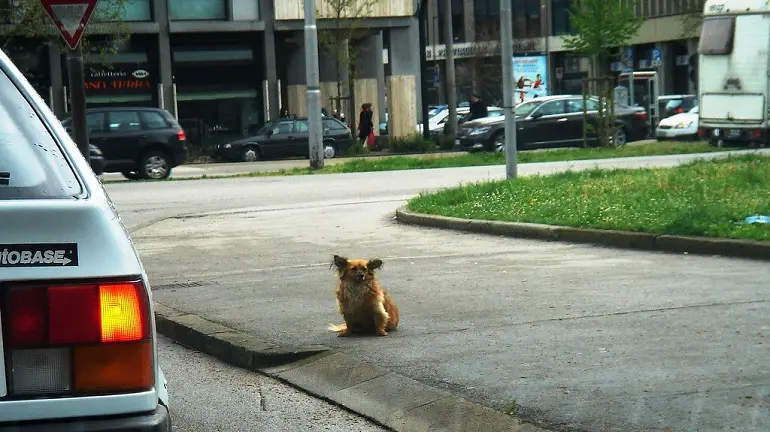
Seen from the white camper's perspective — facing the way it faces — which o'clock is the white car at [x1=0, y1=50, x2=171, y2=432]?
The white car is roughly at 6 o'clock from the white camper.

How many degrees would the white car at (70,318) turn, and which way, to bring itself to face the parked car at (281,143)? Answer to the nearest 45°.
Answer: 0° — it already faces it

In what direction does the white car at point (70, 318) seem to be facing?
away from the camera

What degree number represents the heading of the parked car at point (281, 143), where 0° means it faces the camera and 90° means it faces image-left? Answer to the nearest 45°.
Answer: approximately 90°

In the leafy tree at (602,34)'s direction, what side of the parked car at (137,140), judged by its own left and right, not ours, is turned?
back

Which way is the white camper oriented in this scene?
away from the camera

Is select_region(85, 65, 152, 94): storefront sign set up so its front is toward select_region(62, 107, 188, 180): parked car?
yes

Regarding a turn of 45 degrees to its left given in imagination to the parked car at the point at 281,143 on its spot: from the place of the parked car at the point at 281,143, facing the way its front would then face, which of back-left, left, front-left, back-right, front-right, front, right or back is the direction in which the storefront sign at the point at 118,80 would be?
right

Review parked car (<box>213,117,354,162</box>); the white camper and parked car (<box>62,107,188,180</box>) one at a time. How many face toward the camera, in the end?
0

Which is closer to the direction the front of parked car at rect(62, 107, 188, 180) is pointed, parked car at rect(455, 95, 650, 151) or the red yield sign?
the red yield sign

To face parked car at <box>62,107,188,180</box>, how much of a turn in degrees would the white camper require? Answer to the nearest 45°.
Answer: approximately 90° to its left

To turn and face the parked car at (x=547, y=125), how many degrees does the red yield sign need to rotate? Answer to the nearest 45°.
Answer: approximately 135° to its left

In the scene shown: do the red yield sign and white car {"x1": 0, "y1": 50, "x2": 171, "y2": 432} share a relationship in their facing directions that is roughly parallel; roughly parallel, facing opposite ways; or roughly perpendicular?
roughly parallel, facing opposite ways

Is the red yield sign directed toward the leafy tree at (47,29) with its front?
no

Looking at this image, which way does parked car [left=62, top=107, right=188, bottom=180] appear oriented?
to the viewer's left

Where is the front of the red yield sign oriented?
toward the camera

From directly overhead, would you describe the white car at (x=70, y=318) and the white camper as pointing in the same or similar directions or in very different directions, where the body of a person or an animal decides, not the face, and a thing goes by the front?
same or similar directions

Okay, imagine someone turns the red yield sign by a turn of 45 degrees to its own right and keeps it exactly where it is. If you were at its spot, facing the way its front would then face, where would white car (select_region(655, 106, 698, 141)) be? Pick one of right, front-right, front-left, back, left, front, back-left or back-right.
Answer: back

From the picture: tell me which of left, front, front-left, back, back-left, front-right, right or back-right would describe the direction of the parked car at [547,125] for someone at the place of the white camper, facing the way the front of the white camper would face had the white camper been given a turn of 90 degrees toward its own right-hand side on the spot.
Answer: back-left

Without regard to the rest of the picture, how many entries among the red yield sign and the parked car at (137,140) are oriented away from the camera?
0

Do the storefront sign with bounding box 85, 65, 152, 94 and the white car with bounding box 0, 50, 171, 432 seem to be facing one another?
yes
